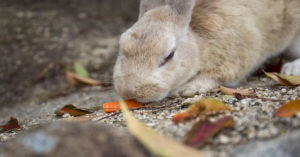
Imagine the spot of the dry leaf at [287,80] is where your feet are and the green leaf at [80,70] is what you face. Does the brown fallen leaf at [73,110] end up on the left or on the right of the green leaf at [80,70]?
left

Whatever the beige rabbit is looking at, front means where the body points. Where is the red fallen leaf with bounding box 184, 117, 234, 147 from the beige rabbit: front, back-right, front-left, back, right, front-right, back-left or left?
front-left

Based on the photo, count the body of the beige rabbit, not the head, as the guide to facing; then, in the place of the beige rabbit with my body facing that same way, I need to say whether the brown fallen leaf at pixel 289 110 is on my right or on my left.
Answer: on my left

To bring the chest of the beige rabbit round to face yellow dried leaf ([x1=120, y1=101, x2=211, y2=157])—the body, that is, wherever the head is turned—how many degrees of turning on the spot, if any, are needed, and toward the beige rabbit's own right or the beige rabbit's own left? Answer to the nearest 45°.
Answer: approximately 45° to the beige rabbit's own left

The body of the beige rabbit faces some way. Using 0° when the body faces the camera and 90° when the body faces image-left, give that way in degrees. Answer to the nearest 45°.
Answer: approximately 45°

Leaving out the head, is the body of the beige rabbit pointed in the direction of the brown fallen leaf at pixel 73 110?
yes

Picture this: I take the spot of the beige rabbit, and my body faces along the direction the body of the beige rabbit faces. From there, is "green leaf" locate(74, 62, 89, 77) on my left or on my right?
on my right

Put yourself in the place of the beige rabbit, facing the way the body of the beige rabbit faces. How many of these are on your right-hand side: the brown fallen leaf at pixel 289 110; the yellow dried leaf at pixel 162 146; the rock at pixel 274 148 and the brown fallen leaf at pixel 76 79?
1

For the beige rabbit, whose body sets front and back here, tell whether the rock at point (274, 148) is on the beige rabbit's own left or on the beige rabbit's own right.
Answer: on the beige rabbit's own left

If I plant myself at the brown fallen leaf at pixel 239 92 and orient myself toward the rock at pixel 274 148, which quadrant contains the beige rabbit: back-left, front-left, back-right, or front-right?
back-right

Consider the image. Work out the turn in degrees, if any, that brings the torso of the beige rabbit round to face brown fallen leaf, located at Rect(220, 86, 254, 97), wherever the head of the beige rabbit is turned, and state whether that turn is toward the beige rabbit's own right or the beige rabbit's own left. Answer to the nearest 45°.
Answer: approximately 90° to the beige rabbit's own left
